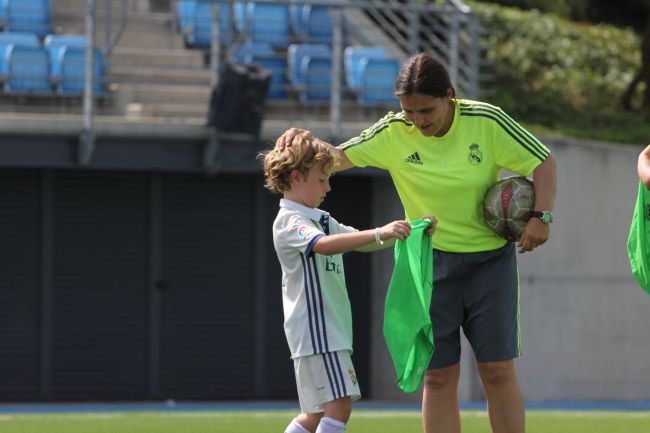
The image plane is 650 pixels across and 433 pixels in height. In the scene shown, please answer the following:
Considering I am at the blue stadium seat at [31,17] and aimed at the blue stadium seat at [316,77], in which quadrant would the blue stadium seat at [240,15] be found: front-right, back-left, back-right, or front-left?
front-left

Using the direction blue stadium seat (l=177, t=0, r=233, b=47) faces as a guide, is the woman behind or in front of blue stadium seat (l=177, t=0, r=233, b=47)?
in front

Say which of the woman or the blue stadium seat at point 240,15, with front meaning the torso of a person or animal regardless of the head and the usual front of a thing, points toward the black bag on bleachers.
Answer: the blue stadium seat

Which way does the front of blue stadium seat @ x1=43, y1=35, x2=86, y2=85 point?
toward the camera

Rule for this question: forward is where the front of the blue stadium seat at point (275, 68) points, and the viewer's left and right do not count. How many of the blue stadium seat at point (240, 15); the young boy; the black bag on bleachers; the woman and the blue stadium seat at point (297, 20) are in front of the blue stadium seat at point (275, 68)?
3

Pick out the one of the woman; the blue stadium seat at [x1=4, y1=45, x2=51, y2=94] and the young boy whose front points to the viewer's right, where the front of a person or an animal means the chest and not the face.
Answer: the young boy

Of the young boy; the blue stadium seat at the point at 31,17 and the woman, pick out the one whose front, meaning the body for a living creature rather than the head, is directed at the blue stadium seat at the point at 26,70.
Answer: the blue stadium seat at the point at 31,17

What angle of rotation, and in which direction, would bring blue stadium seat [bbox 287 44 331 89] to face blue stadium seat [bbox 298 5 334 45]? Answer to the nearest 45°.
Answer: approximately 180°

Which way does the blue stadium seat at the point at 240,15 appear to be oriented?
toward the camera

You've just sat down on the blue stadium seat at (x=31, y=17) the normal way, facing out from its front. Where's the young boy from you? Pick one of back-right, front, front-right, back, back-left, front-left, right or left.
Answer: front

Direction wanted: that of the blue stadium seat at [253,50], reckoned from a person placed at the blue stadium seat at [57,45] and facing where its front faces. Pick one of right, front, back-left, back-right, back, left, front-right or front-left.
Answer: left

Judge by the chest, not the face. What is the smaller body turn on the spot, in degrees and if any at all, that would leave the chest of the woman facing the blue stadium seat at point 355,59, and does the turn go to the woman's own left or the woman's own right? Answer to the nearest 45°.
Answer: approximately 180°

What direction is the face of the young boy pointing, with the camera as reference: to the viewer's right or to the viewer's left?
to the viewer's right

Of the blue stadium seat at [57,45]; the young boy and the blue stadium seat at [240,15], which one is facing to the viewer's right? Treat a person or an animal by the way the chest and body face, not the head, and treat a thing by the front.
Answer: the young boy

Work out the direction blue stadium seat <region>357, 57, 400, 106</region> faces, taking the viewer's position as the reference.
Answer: facing the viewer

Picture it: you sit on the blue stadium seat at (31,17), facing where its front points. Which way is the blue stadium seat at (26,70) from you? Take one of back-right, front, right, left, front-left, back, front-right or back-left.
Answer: front

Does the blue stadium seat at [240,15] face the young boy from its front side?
yes
